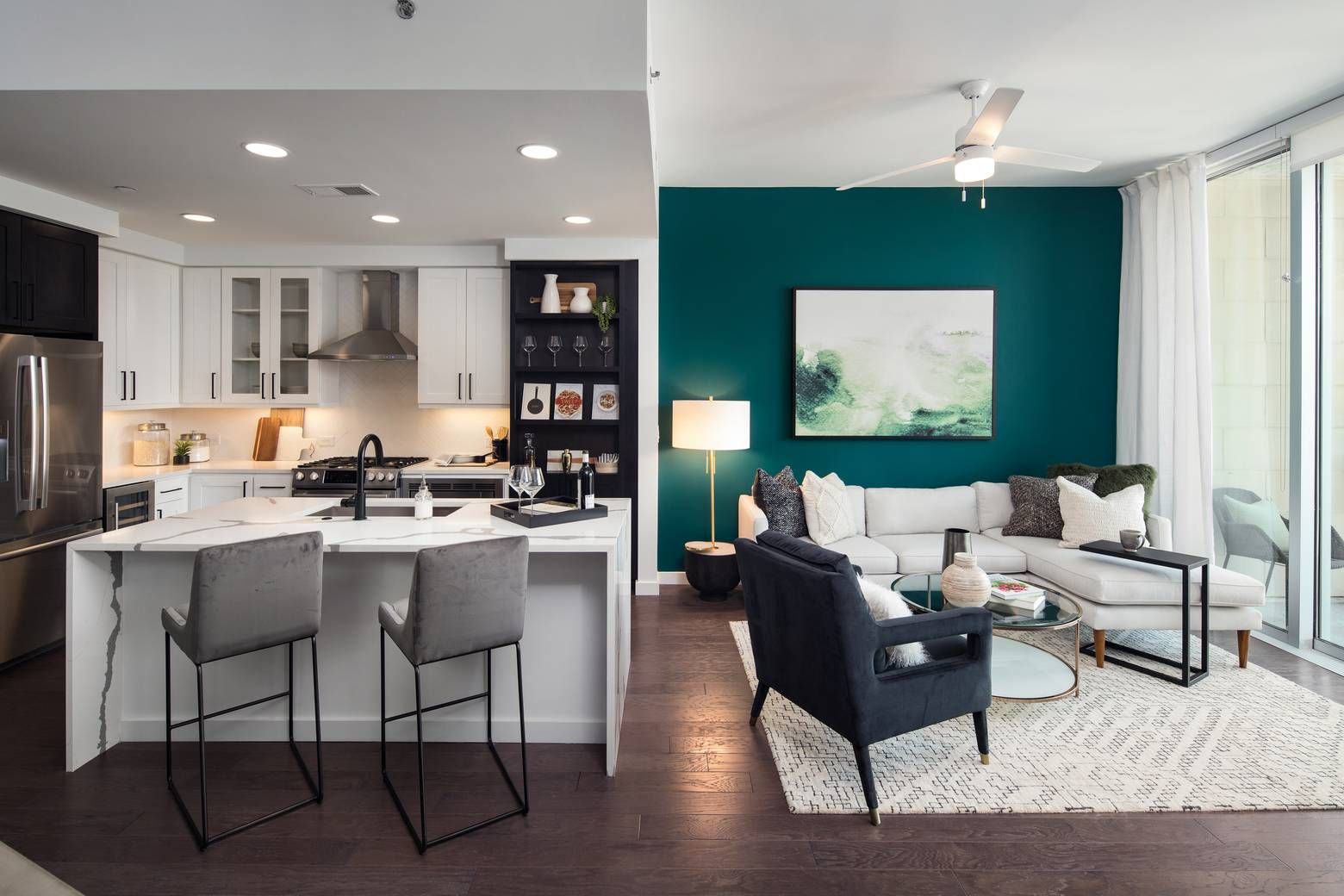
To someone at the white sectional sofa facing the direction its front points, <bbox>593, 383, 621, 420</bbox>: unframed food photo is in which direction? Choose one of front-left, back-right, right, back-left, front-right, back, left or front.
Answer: right

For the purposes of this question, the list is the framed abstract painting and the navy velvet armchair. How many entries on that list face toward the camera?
1

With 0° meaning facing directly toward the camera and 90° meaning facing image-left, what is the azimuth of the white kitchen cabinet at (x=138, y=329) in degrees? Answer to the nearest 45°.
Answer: approximately 315°

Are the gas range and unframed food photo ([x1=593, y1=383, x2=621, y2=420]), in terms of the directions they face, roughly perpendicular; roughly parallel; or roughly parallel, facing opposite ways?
roughly parallel

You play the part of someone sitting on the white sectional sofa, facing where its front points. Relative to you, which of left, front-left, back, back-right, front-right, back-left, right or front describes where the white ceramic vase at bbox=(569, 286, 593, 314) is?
right

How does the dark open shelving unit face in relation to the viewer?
toward the camera

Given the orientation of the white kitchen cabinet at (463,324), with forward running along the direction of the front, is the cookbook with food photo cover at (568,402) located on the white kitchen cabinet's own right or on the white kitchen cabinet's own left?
on the white kitchen cabinet's own left

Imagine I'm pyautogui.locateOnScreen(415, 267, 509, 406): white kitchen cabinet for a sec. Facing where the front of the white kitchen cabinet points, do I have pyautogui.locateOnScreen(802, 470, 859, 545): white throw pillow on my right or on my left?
on my left

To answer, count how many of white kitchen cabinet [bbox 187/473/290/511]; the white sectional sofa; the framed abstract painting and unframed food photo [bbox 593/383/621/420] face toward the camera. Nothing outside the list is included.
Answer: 4

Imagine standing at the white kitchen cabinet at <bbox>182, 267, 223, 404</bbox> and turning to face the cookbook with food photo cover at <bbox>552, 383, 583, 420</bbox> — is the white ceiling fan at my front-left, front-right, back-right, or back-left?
front-right

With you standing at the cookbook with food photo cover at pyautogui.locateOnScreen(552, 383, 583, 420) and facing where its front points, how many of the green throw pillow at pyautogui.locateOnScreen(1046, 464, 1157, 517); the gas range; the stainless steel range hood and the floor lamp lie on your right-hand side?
2

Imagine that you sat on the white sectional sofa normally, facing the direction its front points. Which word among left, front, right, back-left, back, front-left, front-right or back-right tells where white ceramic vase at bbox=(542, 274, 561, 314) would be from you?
right

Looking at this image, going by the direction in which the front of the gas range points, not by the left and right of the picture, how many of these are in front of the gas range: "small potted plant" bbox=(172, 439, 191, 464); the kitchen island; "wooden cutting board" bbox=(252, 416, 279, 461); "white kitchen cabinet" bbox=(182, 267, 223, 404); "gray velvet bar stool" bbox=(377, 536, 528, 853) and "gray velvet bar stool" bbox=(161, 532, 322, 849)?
3

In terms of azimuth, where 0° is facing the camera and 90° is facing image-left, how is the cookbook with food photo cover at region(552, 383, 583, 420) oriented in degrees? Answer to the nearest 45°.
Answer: approximately 0°

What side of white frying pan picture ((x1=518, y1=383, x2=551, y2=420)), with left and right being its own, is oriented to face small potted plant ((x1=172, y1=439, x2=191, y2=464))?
right

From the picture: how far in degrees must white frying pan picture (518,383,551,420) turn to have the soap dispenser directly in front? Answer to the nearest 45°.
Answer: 0° — it already faces it

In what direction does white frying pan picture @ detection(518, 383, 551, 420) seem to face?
toward the camera

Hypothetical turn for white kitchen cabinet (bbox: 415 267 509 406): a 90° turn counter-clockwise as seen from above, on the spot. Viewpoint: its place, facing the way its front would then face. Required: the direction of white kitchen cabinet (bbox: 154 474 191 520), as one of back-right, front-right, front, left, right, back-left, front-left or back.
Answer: back
